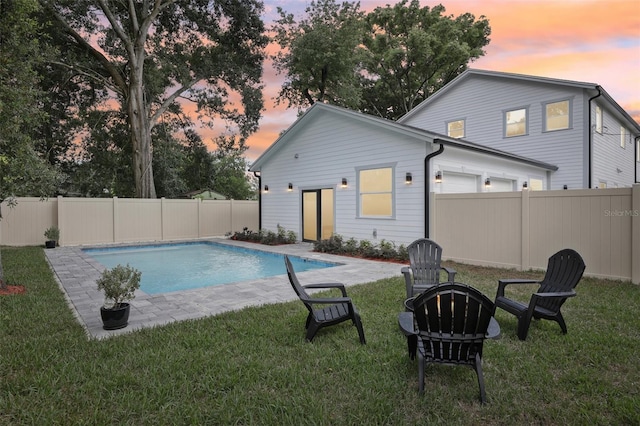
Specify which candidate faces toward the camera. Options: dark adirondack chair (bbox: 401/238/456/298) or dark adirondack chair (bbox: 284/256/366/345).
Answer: dark adirondack chair (bbox: 401/238/456/298)

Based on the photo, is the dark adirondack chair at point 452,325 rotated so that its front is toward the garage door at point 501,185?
yes

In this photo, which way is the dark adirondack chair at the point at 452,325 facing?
away from the camera

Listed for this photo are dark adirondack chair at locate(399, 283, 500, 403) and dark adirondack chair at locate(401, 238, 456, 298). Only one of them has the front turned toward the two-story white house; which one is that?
dark adirondack chair at locate(399, 283, 500, 403)

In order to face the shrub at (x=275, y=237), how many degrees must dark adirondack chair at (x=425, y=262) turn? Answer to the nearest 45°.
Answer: approximately 135° to its right

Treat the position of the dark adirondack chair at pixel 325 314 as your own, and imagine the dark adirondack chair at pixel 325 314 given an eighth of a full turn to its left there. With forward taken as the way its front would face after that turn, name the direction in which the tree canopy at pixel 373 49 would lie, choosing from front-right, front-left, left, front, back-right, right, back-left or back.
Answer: front-left

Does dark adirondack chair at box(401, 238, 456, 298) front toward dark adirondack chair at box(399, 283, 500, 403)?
yes

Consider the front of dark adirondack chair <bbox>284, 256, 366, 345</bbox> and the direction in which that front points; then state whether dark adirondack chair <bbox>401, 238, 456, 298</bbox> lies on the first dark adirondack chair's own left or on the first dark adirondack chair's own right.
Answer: on the first dark adirondack chair's own left

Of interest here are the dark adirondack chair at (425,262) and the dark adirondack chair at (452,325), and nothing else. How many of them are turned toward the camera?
1

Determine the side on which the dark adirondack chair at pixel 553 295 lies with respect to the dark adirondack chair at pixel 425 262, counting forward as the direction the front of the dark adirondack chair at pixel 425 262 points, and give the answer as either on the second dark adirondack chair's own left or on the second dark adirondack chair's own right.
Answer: on the second dark adirondack chair's own left

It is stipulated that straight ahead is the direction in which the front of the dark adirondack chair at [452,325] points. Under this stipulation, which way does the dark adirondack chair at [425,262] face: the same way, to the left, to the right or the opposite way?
the opposite way

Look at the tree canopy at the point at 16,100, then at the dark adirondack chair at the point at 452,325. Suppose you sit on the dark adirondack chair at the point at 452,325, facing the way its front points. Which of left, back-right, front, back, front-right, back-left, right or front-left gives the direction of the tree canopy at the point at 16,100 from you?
left

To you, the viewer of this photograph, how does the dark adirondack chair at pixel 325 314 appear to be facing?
facing to the right of the viewer

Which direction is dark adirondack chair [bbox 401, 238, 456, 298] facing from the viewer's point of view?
toward the camera

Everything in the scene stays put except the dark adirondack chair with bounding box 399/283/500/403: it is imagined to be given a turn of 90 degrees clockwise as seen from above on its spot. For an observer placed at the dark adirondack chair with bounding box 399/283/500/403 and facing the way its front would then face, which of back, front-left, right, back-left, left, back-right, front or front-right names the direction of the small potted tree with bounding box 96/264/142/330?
back

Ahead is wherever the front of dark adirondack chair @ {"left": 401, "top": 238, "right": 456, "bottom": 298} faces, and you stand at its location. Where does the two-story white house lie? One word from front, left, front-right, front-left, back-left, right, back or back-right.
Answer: back

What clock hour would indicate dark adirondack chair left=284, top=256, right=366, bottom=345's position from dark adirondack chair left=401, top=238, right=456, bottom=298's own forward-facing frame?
dark adirondack chair left=284, top=256, right=366, bottom=345 is roughly at 1 o'clock from dark adirondack chair left=401, top=238, right=456, bottom=298.

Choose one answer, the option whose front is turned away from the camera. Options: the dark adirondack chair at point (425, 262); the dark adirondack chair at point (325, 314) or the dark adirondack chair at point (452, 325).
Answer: the dark adirondack chair at point (452, 325)

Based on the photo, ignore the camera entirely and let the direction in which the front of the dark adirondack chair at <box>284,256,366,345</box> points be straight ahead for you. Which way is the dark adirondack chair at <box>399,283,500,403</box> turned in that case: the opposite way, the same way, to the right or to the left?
to the left
